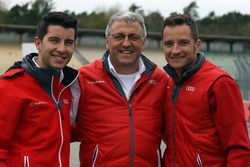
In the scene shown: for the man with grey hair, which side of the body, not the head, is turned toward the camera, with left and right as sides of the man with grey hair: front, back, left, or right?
front

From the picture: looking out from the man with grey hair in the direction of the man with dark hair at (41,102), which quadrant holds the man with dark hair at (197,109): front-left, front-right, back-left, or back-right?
back-left

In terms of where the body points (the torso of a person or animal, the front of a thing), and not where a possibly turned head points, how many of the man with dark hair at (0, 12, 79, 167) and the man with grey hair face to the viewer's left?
0

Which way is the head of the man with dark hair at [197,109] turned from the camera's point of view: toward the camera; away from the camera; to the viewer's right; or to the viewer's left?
toward the camera

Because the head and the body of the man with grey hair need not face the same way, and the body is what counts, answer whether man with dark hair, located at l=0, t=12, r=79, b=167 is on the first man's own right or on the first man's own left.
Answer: on the first man's own right

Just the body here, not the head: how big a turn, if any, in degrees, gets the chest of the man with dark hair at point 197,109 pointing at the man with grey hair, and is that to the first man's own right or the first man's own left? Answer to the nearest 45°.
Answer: approximately 45° to the first man's own right

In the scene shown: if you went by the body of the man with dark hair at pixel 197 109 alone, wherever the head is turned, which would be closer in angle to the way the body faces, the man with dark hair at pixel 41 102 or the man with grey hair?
the man with dark hair

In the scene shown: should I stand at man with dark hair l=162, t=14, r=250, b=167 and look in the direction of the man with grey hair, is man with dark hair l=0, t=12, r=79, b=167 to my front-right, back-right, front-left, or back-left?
front-left

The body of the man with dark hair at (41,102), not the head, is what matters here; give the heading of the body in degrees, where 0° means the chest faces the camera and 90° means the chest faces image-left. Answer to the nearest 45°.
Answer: approximately 315°

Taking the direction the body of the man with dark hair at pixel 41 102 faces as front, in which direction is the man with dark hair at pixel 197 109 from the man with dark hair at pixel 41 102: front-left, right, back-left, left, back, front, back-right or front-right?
front-left

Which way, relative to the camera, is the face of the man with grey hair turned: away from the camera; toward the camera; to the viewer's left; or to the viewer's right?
toward the camera

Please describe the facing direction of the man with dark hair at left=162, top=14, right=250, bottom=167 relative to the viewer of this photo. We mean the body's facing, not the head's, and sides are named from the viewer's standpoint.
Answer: facing the viewer and to the left of the viewer

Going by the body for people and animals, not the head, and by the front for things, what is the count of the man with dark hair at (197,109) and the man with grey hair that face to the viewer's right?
0

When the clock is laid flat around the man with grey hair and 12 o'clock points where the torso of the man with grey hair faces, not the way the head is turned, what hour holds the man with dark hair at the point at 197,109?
The man with dark hair is roughly at 10 o'clock from the man with grey hair.

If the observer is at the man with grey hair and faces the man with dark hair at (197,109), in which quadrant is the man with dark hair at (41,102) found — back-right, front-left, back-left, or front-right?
back-right
